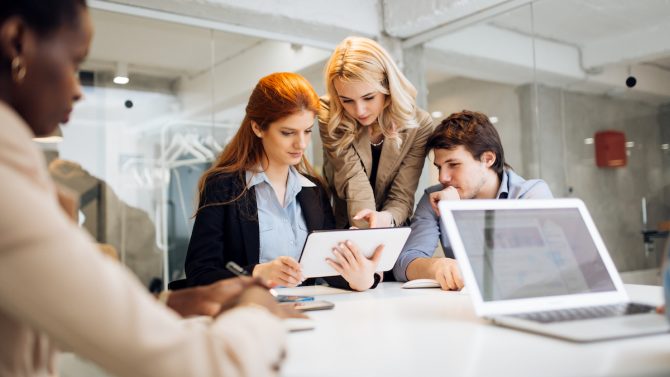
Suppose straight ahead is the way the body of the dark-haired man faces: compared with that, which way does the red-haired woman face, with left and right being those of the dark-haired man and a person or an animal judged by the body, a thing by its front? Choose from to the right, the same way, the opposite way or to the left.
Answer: to the left

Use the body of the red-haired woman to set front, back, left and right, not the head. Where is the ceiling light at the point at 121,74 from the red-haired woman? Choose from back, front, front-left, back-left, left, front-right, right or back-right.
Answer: back

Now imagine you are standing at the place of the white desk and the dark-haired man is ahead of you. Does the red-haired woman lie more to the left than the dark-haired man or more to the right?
left

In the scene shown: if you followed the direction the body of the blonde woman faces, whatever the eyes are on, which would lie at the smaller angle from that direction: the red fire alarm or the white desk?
the white desk

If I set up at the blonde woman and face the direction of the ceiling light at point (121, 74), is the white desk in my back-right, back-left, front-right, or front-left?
back-left
